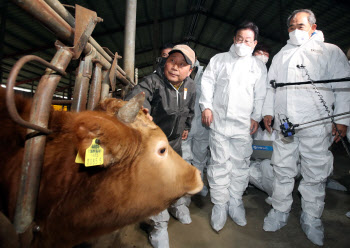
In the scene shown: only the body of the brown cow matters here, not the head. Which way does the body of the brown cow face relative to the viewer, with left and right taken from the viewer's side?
facing to the right of the viewer

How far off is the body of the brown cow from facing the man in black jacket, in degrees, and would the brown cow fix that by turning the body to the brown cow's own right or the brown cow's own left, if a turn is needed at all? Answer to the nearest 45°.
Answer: approximately 45° to the brown cow's own left
